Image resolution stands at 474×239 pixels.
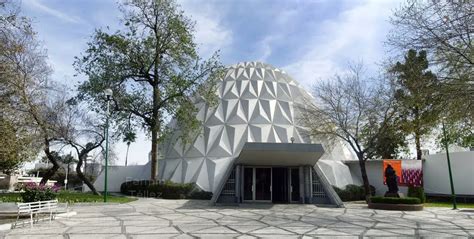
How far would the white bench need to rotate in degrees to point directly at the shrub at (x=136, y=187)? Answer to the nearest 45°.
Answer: approximately 90° to its left

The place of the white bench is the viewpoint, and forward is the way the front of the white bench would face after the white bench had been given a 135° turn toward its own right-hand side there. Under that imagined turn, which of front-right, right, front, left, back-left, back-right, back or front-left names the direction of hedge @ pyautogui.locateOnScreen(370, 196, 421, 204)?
back

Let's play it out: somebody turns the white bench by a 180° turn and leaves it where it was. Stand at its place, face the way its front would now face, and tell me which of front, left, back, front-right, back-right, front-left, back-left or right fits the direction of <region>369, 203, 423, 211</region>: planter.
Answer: back-right

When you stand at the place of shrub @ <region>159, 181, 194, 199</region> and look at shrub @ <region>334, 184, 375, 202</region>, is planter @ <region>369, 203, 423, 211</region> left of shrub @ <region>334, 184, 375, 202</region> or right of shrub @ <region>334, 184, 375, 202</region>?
right

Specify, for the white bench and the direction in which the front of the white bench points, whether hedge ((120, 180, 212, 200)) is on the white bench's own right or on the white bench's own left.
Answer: on the white bench's own left

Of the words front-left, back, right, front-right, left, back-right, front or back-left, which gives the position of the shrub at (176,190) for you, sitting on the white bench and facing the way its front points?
left

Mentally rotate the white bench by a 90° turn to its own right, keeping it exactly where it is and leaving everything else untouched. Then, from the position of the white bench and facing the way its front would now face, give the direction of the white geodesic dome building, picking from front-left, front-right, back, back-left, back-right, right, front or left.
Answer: back

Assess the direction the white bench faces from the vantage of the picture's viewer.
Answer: facing the viewer and to the right of the viewer

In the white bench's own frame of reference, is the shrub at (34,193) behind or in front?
behind
